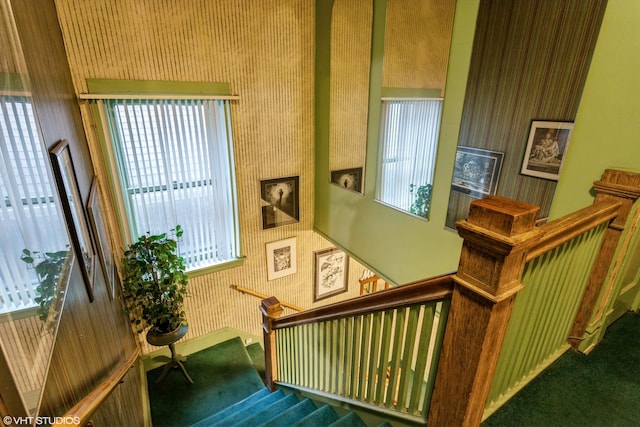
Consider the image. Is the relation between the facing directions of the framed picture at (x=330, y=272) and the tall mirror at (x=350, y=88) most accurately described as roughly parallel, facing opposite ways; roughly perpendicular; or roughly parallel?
roughly perpendicular

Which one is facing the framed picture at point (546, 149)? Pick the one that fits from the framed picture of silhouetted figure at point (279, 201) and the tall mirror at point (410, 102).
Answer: the framed picture of silhouetted figure

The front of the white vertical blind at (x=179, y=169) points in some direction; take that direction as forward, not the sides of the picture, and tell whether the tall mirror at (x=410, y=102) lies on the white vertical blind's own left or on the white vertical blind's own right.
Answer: on the white vertical blind's own left

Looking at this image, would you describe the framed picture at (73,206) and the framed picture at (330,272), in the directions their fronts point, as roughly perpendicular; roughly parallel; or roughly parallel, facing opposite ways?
roughly perpendicular

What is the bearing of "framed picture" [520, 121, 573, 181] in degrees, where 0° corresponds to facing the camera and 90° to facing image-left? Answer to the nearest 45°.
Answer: approximately 45°

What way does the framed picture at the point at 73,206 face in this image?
to the viewer's right

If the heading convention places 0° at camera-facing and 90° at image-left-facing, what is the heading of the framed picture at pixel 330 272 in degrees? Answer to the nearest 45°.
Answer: approximately 315°

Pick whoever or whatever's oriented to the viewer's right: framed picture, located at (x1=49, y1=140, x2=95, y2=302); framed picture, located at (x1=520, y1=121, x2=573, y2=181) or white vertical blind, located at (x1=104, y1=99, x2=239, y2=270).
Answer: framed picture, located at (x1=49, y1=140, x2=95, y2=302)

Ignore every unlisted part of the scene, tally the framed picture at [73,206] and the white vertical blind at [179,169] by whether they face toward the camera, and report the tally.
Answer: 1

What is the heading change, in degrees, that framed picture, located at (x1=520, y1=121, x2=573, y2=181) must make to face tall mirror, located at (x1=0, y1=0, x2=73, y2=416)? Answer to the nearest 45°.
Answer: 0° — it already faces it
